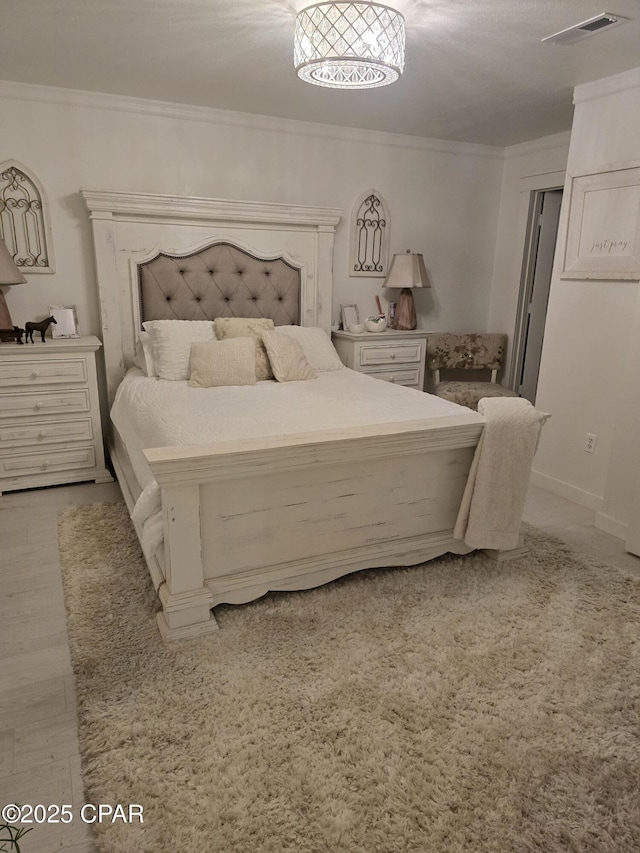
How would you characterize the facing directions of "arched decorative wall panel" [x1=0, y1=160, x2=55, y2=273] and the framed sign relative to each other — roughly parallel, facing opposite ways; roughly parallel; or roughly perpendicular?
roughly perpendicular

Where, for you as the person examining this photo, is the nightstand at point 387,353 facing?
facing the viewer and to the right of the viewer

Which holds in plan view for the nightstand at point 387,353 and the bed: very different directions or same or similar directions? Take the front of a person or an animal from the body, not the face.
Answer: same or similar directions

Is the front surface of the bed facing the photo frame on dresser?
no

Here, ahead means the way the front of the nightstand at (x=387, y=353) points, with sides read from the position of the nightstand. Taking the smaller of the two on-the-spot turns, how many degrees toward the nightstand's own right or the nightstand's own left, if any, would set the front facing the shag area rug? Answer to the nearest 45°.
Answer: approximately 45° to the nightstand's own right

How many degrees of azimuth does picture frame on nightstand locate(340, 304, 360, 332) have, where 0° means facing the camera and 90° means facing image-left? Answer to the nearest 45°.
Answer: approximately 315°

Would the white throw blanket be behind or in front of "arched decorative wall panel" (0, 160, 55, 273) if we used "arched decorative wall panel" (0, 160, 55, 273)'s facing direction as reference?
in front

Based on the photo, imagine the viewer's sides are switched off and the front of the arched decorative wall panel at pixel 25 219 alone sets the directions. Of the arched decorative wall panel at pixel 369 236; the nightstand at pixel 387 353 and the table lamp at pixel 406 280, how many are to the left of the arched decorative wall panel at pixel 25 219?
3

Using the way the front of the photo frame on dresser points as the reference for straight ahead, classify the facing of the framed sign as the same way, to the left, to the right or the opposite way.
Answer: to the right

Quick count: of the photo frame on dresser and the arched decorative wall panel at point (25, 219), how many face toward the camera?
2

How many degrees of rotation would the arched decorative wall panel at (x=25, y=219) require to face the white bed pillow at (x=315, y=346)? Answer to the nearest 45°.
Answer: approximately 90° to its left

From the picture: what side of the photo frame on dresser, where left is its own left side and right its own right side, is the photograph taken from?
front

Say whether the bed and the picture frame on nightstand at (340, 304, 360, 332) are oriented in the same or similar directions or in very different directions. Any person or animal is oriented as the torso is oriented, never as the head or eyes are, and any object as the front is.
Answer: same or similar directions

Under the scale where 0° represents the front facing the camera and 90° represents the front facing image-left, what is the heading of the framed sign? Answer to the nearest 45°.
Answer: approximately 45°

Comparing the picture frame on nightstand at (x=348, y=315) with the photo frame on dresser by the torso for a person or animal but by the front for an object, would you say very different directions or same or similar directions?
same or similar directions

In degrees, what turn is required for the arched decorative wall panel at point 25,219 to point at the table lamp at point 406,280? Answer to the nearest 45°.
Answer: approximately 90° to its left

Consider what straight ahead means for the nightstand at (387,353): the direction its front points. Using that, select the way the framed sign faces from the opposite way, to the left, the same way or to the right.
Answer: to the right

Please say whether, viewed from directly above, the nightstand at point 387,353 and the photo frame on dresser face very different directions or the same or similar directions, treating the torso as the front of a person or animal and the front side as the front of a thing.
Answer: same or similar directions

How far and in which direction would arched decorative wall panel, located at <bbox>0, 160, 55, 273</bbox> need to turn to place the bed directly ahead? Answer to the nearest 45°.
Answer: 0° — it already faces it

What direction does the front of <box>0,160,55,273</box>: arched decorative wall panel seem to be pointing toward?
toward the camera

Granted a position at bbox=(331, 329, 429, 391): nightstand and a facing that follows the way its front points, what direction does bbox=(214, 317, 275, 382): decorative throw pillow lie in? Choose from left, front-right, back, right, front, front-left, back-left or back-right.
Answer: right

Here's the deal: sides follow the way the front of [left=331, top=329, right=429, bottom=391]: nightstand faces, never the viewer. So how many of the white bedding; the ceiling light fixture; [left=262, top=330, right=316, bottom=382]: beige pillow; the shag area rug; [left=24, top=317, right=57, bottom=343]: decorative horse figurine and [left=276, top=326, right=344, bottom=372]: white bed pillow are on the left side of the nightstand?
0

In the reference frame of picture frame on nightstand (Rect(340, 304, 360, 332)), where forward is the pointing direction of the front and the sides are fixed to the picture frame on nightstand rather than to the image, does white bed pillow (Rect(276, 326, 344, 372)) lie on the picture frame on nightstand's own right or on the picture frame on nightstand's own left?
on the picture frame on nightstand's own right
